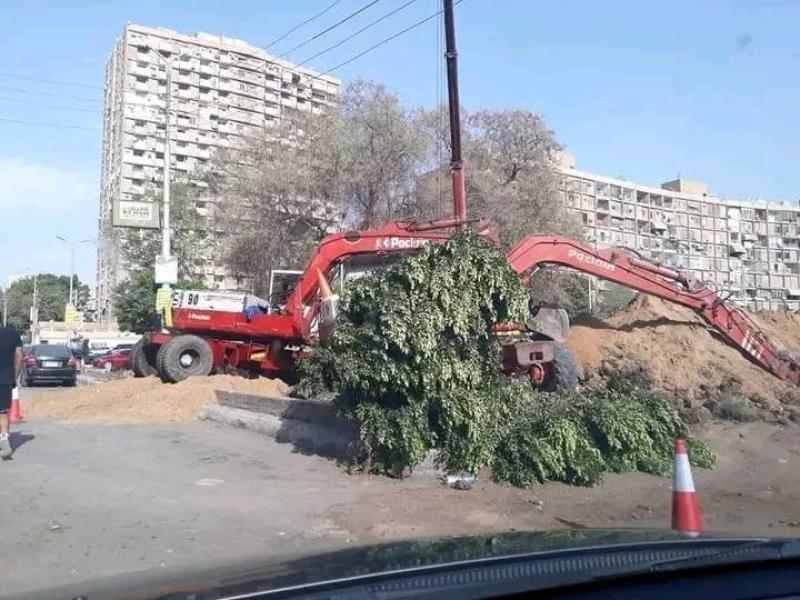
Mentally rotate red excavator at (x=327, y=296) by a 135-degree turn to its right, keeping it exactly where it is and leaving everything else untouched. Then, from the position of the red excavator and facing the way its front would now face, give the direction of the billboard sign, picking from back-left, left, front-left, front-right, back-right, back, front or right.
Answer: right

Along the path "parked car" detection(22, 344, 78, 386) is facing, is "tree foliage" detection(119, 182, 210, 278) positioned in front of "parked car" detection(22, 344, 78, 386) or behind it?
in front

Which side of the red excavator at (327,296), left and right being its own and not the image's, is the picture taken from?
right

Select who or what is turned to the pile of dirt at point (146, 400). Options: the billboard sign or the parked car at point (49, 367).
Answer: the billboard sign

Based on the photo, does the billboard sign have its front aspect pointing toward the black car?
yes

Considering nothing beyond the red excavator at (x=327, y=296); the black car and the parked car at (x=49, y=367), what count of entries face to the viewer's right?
1

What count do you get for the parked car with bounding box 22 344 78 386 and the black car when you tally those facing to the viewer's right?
0

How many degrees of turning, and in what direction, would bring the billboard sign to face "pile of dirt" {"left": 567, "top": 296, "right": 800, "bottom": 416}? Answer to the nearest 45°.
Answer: approximately 45° to its left

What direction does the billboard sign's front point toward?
toward the camera

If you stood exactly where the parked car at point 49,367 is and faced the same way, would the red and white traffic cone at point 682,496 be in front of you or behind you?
behind

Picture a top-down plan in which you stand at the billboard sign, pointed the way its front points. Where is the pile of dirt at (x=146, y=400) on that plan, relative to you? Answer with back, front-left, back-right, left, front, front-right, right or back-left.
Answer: front
